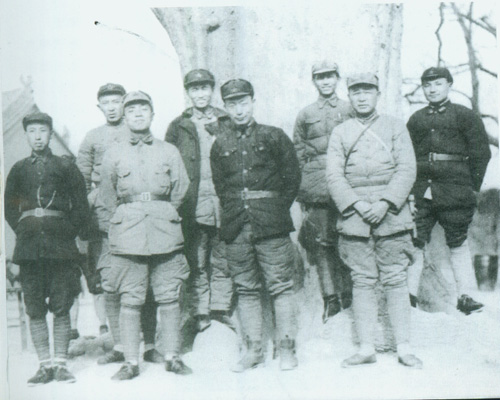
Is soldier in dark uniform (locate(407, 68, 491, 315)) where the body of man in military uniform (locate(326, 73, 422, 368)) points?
no

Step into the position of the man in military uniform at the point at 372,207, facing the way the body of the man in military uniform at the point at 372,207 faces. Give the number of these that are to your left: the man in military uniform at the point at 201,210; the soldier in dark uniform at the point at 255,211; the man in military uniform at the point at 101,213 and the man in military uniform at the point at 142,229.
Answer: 0

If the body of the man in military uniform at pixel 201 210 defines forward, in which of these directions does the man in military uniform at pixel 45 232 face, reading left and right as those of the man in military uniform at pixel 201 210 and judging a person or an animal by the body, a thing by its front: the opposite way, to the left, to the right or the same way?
the same way

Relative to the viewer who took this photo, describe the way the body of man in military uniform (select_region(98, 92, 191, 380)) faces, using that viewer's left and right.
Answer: facing the viewer

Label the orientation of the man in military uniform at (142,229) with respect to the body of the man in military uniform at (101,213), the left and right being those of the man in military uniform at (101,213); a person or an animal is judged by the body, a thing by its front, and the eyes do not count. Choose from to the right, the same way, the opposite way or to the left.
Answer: the same way

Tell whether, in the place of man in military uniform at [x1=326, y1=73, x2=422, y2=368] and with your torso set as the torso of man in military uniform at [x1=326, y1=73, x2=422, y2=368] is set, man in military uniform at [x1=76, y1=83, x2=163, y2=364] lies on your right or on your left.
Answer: on your right

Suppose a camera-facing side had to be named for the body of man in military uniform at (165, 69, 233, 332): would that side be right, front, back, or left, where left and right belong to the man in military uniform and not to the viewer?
front

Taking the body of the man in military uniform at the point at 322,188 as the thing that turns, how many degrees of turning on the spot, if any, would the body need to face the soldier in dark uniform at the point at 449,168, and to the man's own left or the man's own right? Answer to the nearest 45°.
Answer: approximately 90° to the man's own left

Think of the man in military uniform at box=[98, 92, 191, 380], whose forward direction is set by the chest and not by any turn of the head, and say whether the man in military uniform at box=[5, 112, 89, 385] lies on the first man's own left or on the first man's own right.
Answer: on the first man's own right

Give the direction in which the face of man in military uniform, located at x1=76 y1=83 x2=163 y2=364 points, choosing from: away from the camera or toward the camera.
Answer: toward the camera

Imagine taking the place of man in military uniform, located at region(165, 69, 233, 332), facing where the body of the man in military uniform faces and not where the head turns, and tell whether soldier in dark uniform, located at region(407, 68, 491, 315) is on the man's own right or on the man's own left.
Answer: on the man's own left

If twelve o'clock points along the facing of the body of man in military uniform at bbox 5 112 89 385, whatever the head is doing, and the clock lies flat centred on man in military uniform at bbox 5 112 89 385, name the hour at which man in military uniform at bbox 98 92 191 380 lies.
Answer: man in military uniform at bbox 98 92 191 380 is roughly at 10 o'clock from man in military uniform at bbox 5 112 89 385.

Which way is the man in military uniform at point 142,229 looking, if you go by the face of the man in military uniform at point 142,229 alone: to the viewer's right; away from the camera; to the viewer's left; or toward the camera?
toward the camera

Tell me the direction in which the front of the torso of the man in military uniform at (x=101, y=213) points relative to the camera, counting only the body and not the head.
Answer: toward the camera

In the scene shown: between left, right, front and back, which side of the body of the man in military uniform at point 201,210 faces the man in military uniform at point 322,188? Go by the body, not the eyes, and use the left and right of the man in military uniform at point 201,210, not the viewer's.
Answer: left

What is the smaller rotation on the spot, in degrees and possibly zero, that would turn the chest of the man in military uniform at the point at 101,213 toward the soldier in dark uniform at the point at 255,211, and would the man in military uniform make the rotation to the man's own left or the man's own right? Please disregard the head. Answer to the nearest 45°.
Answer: approximately 45° to the man's own left
